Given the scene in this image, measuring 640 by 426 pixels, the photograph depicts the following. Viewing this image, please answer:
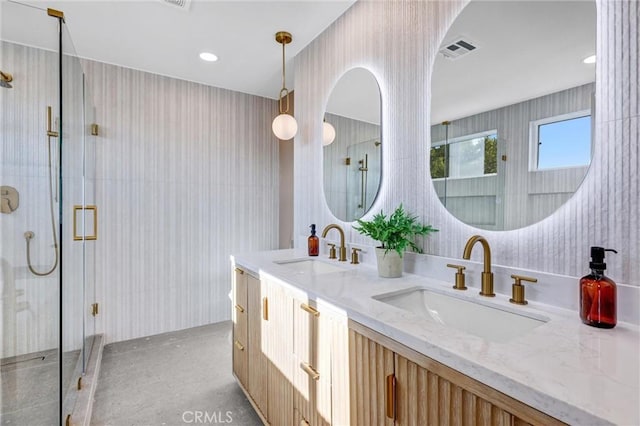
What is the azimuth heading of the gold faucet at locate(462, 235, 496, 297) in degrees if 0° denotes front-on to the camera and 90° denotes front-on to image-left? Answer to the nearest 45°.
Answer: approximately 45°

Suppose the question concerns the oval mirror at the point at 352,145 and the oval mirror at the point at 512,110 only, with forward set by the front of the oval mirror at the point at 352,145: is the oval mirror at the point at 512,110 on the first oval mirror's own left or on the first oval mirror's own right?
on the first oval mirror's own left

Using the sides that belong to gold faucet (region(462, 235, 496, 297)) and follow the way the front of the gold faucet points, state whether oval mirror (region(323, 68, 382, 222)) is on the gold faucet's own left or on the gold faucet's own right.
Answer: on the gold faucet's own right

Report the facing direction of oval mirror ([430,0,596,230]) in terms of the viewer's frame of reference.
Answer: facing the viewer and to the left of the viewer

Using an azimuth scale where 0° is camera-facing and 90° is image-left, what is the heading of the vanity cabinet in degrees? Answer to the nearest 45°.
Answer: approximately 90°
